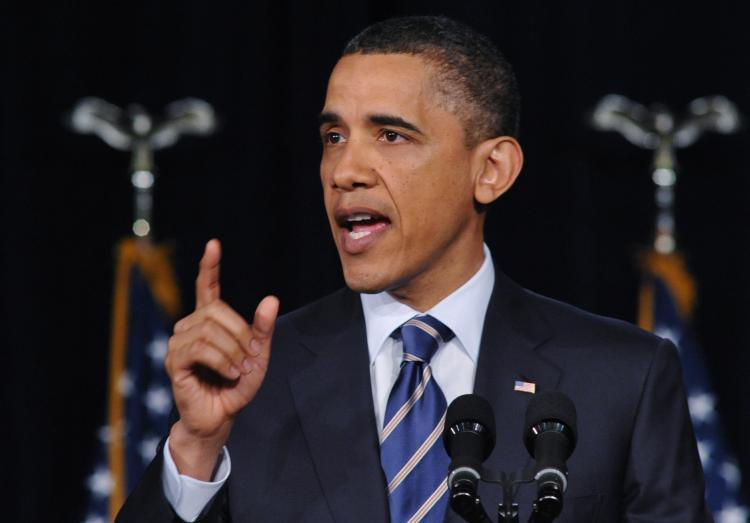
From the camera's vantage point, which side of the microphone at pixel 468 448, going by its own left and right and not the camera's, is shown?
back

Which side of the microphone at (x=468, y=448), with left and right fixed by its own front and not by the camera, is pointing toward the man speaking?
front

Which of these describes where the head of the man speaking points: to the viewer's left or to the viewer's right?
to the viewer's left

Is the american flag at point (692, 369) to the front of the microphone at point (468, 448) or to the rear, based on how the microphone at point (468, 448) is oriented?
to the front

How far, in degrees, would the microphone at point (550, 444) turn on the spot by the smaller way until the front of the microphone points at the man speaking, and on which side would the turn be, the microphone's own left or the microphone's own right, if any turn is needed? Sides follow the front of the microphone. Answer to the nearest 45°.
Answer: approximately 45° to the microphone's own left

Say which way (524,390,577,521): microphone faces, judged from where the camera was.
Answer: facing away from the viewer

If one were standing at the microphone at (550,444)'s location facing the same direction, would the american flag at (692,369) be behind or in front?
in front

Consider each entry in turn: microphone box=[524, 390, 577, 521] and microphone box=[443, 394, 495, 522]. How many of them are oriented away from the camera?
2
